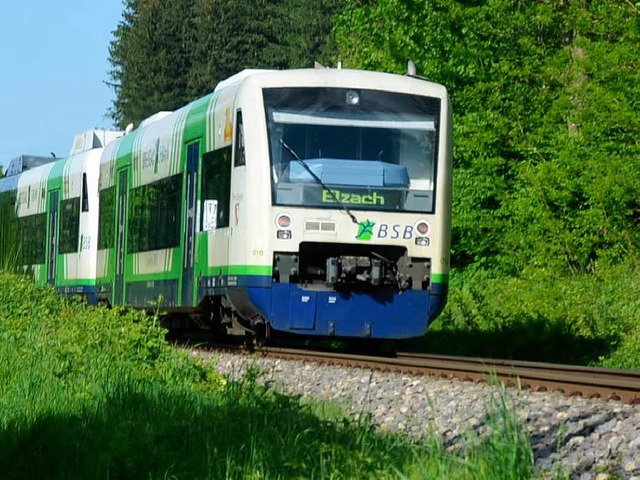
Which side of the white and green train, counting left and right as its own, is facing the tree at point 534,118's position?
left

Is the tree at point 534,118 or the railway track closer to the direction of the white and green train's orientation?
the railway track

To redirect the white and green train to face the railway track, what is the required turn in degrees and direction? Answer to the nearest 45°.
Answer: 0° — it already faces it

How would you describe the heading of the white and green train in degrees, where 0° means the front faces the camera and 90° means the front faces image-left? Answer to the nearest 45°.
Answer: approximately 315°
